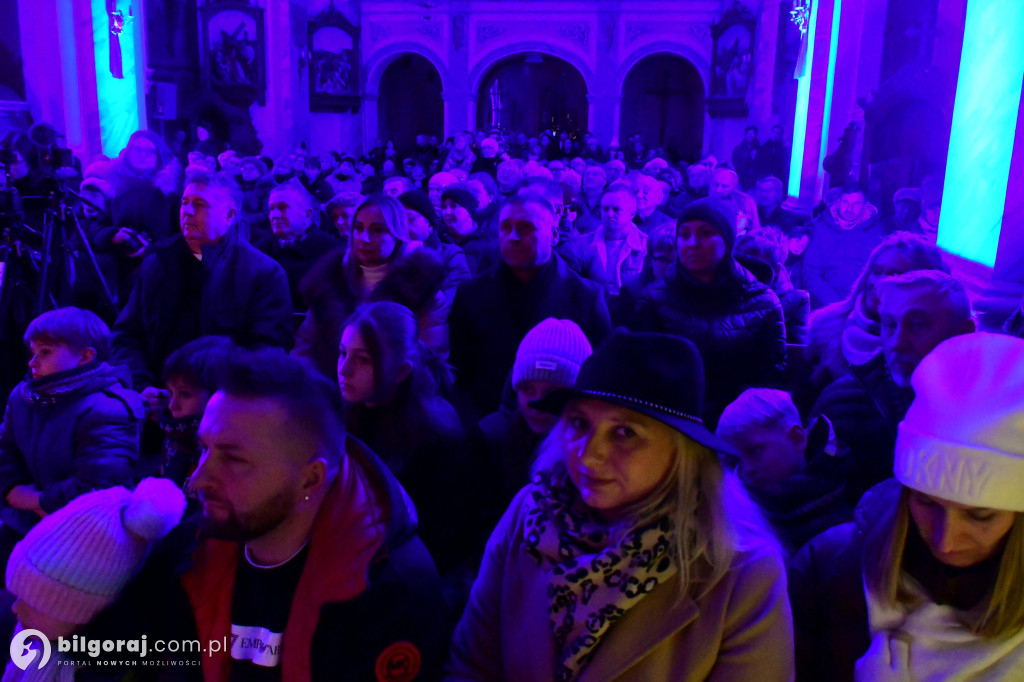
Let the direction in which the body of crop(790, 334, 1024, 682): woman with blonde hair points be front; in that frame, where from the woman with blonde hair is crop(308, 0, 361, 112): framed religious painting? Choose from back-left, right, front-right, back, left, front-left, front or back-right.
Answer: back-right

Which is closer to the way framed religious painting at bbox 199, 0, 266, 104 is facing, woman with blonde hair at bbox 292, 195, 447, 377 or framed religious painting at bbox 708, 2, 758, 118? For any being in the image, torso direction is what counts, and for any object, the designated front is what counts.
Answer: the woman with blonde hair

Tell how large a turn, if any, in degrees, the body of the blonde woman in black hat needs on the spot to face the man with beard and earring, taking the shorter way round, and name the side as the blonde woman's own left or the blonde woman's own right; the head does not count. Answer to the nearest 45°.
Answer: approximately 45° to the blonde woman's own right

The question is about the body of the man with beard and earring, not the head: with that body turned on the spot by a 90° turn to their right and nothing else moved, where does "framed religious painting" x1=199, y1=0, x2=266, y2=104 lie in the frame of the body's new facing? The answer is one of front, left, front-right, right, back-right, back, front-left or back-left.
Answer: front-right

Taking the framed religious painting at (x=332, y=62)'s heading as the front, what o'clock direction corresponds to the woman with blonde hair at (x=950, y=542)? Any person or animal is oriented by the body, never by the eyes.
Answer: The woman with blonde hair is roughly at 12 o'clock from the framed religious painting.

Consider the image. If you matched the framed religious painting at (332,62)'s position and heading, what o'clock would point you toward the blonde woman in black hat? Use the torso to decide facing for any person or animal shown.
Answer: The blonde woman in black hat is roughly at 12 o'clock from the framed religious painting.

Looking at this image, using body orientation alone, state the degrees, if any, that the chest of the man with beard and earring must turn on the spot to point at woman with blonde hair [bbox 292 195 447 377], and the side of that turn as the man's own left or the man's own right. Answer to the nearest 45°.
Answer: approximately 135° to the man's own right

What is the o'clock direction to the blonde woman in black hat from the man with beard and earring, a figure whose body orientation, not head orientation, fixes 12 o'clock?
The blonde woman in black hat is roughly at 8 o'clock from the man with beard and earring.

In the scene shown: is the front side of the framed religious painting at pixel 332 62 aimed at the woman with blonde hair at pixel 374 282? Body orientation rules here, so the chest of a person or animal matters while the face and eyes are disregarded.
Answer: yes

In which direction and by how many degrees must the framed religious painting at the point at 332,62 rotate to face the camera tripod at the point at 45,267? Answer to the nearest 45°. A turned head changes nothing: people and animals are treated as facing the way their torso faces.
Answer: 0° — it already faces it

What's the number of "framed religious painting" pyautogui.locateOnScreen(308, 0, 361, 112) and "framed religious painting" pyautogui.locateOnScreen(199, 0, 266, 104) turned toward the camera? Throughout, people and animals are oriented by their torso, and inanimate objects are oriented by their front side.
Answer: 2

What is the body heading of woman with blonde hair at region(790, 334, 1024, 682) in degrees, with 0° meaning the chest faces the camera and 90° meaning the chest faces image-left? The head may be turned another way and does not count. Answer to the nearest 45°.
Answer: approximately 0°

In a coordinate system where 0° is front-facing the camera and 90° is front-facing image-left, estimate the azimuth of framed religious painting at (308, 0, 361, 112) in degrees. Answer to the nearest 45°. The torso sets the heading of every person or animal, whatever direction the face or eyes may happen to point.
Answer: approximately 0°
